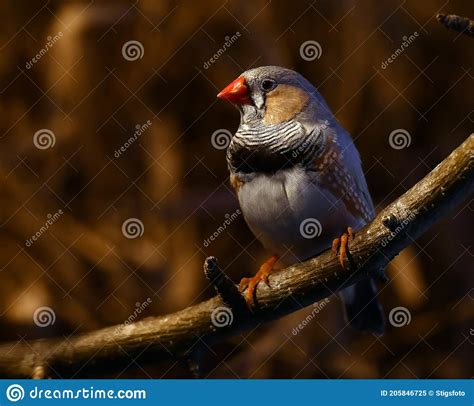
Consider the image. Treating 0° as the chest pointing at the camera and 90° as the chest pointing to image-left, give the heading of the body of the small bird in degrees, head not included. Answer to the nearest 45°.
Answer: approximately 45°
